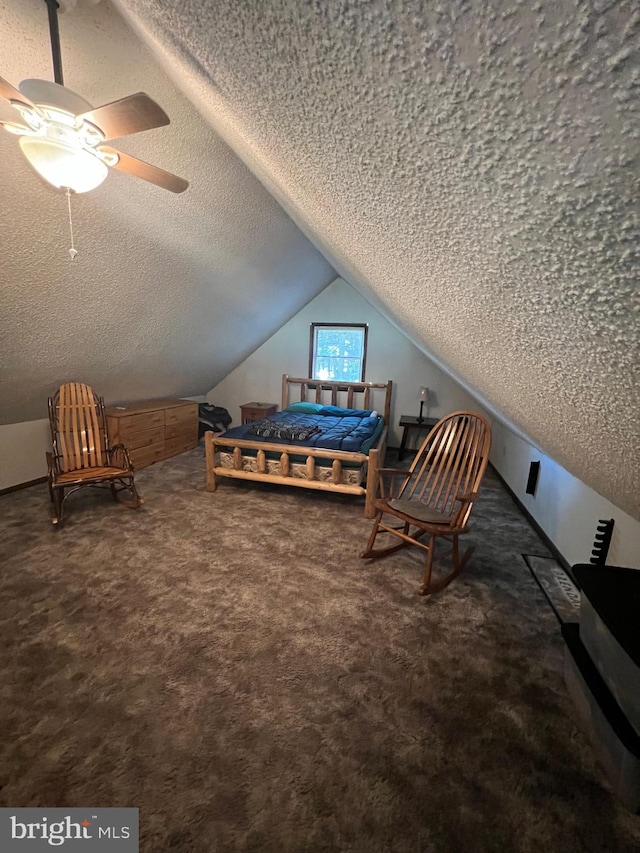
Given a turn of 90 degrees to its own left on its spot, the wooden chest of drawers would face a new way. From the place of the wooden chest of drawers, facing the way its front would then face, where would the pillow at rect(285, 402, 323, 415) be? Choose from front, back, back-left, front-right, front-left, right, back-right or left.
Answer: front-right

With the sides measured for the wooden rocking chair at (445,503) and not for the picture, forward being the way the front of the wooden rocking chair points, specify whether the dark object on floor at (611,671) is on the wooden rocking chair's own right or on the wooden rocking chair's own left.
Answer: on the wooden rocking chair's own left

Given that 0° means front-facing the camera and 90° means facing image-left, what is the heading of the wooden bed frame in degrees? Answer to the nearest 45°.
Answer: approximately 45°

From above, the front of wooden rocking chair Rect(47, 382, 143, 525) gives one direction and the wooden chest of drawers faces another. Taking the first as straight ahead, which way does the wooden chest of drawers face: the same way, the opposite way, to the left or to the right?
the same way

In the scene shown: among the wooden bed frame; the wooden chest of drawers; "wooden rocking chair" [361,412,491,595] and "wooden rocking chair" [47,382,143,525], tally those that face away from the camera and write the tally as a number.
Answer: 0

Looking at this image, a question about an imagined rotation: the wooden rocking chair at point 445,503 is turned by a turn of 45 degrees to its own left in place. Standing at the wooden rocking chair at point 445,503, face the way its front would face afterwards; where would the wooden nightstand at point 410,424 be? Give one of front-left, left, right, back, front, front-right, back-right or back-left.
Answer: back

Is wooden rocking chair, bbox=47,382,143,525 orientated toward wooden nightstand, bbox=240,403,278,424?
no

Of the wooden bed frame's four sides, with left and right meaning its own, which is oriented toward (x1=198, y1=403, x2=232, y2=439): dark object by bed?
right

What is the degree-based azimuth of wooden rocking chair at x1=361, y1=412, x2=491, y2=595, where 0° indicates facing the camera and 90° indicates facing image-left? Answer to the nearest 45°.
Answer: approximately 45°

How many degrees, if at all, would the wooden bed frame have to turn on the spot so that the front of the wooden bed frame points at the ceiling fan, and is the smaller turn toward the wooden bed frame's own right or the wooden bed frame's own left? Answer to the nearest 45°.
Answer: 0° — it already faces it

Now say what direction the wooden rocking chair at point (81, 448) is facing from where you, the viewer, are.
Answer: facing the viewer and to the right of the viewer

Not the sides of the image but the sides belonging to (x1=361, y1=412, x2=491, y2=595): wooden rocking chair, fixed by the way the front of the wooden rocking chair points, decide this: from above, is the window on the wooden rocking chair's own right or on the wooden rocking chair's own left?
on the wooden rocking chair's own right

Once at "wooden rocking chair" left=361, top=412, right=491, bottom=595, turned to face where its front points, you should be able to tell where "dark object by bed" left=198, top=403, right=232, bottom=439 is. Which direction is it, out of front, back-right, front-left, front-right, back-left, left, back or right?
right

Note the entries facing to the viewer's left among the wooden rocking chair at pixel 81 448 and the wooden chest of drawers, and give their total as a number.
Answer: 0
